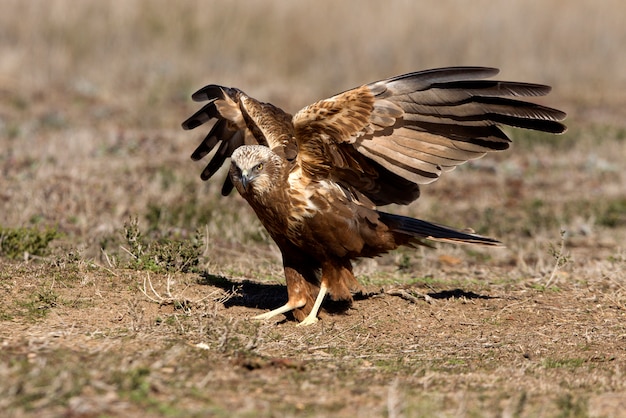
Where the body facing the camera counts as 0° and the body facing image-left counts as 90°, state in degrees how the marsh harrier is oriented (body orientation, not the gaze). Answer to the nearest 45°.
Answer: approximately 45°
